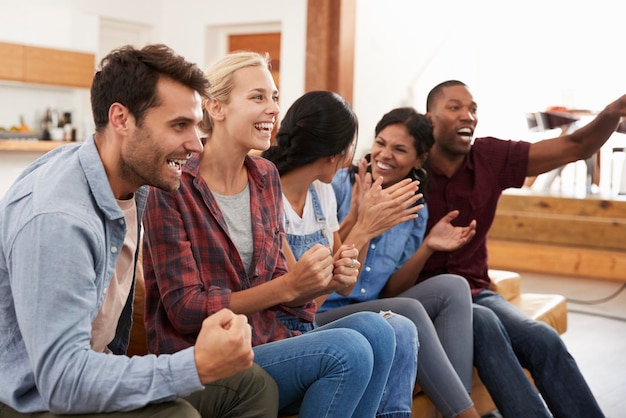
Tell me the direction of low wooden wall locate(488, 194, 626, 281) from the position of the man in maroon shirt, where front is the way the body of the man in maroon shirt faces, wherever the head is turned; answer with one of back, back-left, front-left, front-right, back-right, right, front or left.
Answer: back-left

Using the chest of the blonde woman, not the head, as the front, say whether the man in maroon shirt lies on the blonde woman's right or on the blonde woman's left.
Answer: on the blonde woman's left

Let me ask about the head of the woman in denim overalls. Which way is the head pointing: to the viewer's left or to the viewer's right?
to the viewer's right

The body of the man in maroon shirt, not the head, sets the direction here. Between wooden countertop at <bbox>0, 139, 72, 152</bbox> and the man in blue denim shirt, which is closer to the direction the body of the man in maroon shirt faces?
the man in blue denim shirt
